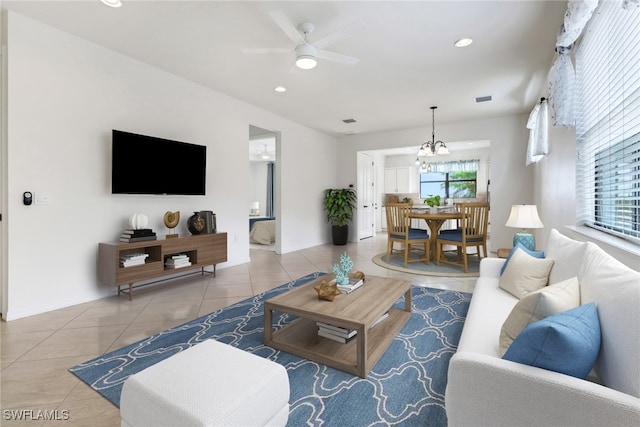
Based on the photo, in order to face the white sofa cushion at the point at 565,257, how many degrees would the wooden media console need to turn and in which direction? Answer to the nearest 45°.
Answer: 0° — it already faces it

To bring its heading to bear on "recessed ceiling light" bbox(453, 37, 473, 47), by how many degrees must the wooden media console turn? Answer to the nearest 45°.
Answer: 0° — it already faces it

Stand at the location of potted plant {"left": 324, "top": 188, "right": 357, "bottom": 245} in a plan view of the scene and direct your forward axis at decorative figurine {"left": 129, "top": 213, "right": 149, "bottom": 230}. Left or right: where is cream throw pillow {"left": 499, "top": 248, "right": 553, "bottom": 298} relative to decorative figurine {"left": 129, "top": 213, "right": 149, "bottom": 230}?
left

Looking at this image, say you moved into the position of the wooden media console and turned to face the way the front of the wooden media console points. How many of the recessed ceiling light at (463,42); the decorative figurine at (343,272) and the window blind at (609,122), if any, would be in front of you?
3

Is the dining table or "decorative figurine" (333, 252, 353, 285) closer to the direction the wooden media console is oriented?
the decorative figurine

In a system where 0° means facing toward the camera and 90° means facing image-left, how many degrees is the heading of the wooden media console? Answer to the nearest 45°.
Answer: approximately 315°

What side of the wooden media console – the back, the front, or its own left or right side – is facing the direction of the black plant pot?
left
